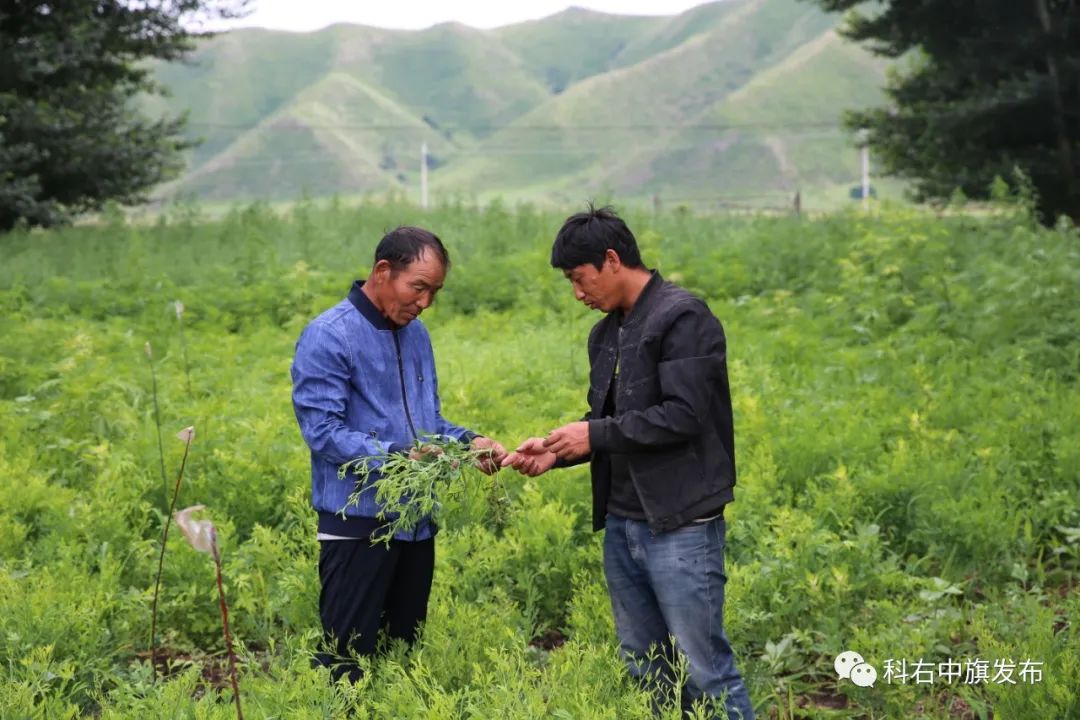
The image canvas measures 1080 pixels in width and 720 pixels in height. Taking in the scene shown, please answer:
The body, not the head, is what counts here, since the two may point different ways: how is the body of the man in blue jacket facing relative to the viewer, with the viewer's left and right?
facing the viewer and to the right of the viewer

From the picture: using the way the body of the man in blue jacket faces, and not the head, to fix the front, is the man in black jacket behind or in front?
in front

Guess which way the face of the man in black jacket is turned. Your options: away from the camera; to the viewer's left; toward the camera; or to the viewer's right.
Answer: to the viewer's left
